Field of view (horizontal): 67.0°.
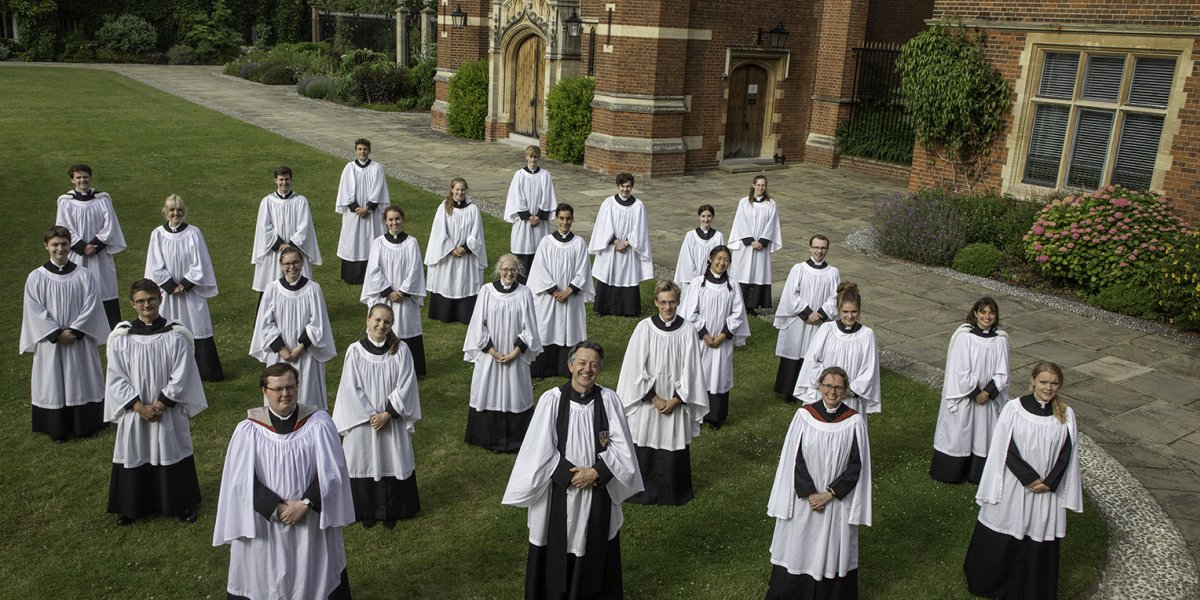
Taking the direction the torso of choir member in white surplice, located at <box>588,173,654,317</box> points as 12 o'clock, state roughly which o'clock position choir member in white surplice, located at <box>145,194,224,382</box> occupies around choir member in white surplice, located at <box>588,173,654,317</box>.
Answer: choir member in white surplice, located at <box>145,194,224,382</box> is roughly at 2 o'clock from choir member in white surplice, located at <box>588,173,654,317</box>.

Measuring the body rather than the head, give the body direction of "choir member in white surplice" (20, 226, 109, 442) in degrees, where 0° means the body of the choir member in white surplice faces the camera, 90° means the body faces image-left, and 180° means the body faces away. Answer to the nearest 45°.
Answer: approximately 0°

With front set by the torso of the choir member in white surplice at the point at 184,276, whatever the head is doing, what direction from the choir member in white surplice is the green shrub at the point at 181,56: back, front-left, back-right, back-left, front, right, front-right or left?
back
